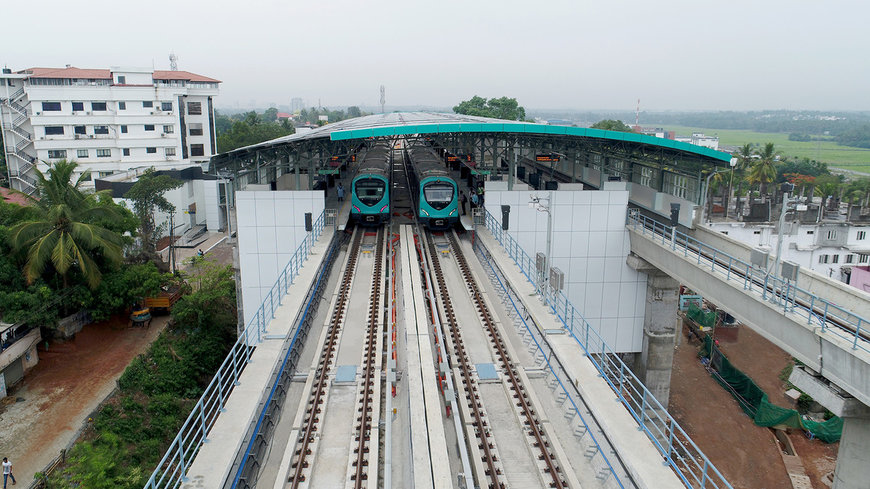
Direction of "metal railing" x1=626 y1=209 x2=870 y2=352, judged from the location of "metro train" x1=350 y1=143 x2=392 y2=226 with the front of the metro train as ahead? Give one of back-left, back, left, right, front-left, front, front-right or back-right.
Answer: front-left

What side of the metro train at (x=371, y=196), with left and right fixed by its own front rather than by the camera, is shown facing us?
front

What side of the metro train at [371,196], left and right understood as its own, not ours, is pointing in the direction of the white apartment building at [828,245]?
left

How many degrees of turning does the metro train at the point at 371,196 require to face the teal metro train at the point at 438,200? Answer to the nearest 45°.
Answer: approximately 90° to its left

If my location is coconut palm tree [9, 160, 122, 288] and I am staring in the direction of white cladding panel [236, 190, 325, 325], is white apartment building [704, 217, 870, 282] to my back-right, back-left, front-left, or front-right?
front-left

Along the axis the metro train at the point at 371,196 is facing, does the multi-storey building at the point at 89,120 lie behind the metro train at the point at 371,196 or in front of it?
behind

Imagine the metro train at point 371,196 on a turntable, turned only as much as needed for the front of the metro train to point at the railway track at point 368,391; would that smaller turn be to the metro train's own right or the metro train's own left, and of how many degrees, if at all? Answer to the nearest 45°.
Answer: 0° — it already faces it

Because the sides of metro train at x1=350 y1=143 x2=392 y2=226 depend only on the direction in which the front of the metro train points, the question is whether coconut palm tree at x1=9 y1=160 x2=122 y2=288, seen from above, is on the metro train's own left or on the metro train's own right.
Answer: on the metro train's own right

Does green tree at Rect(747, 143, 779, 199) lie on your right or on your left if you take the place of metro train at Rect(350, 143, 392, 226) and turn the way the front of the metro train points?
on your left

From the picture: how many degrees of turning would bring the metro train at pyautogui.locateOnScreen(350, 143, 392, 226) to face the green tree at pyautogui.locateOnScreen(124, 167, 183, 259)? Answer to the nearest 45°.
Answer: approximately 135° to its right

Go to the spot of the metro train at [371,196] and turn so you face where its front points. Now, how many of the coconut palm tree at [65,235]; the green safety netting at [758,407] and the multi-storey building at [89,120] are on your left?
1

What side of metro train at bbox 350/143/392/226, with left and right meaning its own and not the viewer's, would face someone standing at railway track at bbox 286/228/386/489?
front

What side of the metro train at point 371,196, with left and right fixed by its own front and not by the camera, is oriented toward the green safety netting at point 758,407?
left
